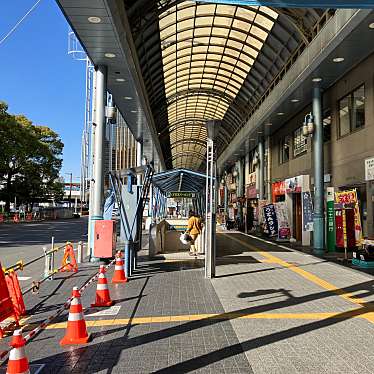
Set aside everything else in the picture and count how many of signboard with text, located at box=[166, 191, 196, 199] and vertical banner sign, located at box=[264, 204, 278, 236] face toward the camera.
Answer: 2

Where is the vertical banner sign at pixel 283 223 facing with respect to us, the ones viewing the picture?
facing the viewer

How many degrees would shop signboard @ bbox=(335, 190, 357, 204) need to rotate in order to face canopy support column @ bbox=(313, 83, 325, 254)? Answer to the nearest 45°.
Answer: approximately 90° to its right

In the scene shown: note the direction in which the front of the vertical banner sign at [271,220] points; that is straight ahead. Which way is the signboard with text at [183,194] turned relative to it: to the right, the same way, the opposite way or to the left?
the same way

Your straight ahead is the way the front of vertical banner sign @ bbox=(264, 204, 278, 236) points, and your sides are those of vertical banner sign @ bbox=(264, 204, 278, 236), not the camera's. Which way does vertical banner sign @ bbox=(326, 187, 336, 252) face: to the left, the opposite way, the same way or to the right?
the same way

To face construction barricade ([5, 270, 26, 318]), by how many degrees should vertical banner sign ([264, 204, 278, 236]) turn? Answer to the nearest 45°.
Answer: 0° — it already faces it

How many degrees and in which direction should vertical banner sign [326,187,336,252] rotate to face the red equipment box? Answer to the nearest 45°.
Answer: approximately 45° to its right

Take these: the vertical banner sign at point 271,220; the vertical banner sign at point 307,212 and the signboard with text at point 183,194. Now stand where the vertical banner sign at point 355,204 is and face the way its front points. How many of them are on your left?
0

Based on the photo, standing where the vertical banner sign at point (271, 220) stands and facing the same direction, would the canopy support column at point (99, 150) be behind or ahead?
ahead

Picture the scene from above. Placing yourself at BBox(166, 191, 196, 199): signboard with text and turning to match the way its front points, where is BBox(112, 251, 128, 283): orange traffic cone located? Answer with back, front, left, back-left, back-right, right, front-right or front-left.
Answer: front

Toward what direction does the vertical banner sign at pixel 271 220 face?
toward the camera

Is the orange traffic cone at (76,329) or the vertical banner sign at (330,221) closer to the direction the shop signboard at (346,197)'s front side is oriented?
the orange traffic cone
